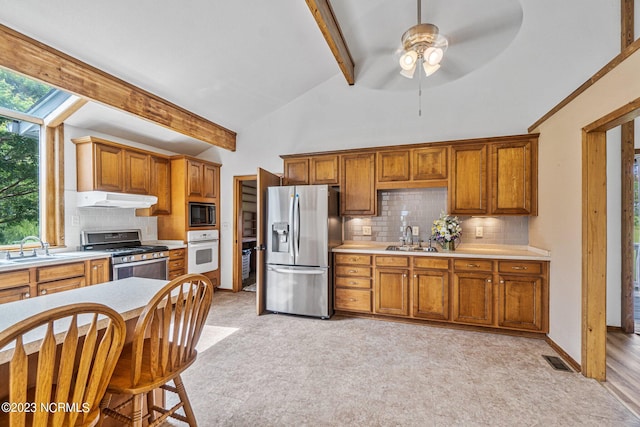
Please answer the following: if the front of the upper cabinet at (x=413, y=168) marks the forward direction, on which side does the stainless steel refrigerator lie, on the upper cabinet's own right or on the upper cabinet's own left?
on the upper cabinet's own right

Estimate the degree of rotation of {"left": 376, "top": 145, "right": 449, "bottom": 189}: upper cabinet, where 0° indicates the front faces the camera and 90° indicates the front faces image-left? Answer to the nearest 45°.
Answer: approximately 0°

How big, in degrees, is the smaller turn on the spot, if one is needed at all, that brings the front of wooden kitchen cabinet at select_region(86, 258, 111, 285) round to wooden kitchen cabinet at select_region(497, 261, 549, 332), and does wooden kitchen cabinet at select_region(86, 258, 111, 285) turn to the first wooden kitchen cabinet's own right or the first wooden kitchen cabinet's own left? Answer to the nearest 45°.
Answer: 0° — it already faces it

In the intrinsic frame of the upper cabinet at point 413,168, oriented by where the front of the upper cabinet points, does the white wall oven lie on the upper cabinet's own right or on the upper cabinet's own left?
on the upper cabinet's own right

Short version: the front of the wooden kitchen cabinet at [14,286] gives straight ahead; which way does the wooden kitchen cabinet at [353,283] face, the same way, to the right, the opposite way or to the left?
to the right

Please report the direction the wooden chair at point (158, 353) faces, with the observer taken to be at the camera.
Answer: facing away from the viewer and to the left of the viewer

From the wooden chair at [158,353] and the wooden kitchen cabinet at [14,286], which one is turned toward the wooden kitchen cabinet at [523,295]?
the wooden kitchen cabinet at [14,286]

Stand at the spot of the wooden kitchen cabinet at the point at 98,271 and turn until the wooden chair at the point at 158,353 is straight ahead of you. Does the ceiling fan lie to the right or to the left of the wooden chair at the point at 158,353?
left

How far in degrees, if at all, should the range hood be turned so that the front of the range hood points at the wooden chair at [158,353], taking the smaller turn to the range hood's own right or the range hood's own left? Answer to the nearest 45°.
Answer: approximately 45° to the range hood's own right

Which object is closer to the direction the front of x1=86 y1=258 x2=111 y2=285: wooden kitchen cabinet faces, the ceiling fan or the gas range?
the ceiling fan

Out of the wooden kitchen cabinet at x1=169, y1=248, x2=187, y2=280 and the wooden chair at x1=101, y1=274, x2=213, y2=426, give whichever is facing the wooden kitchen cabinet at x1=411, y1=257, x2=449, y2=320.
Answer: the wooden kitchen cabinet at x1=169, y1=248, x2=187, y2=280

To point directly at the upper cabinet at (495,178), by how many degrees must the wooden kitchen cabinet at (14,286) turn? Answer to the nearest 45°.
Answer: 0° — it already faces it
